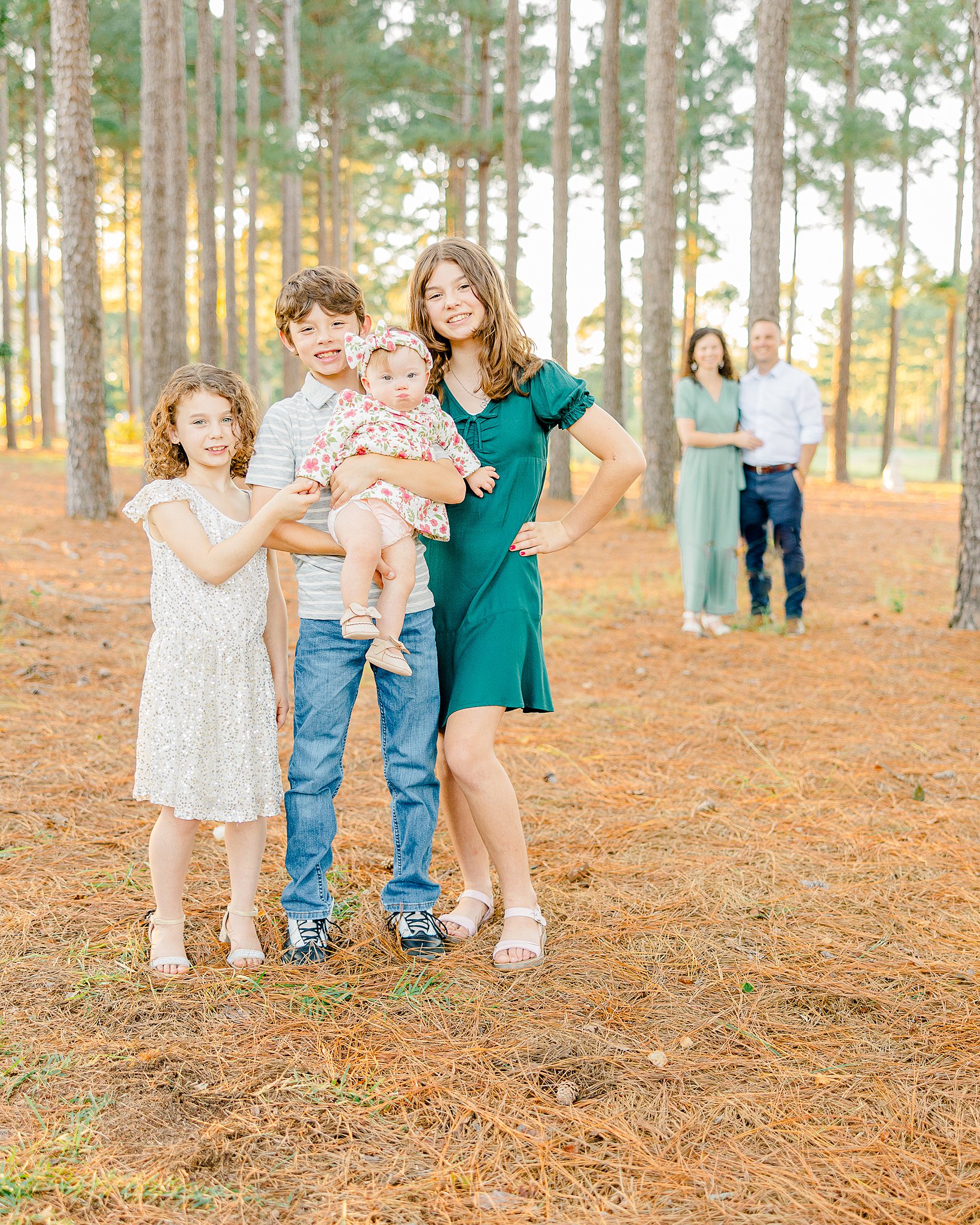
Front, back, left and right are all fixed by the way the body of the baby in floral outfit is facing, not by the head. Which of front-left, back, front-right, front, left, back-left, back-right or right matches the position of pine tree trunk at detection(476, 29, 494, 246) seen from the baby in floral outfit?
back

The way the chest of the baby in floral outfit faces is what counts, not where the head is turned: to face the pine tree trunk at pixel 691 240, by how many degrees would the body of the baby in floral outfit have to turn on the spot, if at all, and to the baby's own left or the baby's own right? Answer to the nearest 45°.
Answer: approximately 180°

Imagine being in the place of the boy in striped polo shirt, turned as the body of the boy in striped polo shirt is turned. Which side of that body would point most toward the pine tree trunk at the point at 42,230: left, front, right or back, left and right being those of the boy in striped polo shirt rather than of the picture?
back

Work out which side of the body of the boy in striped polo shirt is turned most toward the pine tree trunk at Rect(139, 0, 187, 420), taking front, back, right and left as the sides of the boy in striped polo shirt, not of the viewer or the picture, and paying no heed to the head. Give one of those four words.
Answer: back

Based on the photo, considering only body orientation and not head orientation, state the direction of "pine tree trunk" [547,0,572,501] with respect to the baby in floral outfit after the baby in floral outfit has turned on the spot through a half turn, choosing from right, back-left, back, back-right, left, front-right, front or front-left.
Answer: front

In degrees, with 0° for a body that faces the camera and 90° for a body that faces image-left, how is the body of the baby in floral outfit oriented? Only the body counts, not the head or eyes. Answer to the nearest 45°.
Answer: approximately 0°

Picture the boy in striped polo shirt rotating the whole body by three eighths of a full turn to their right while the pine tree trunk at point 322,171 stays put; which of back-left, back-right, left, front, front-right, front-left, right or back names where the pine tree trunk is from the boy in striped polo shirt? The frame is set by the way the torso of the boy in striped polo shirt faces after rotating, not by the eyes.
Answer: front-right

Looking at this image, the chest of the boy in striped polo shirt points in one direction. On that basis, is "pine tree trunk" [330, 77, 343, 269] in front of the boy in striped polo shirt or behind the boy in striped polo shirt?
behind

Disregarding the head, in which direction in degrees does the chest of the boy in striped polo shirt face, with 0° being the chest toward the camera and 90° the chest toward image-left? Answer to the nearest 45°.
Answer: approximately 0°

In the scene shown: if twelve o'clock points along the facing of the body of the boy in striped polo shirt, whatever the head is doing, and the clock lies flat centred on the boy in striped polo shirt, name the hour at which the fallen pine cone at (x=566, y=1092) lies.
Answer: The fallen pine cone is roughly at 11 o'clock from the boy in striped polo shirt.
